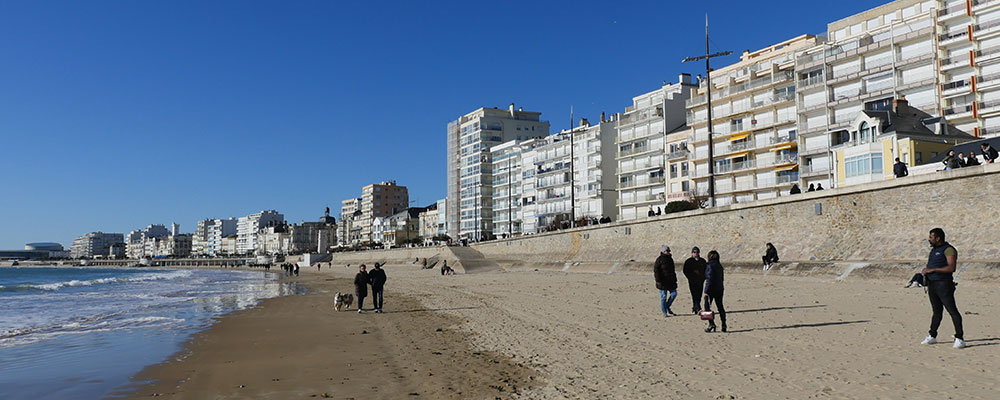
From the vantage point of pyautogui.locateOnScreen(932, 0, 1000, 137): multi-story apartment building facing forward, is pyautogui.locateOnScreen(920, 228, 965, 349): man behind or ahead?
ahead

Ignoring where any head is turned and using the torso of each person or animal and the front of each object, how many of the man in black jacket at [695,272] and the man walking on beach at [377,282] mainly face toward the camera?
2

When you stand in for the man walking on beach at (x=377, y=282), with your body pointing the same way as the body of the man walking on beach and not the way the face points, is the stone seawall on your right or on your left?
on your left

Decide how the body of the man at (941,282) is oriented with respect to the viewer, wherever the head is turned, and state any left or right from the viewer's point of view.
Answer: facing the viewer and to the left of the viewer

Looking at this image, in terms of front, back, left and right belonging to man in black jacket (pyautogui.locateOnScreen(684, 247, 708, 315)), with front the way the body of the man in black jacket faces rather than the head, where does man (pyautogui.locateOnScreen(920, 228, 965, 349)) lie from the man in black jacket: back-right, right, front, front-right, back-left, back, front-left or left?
front-left

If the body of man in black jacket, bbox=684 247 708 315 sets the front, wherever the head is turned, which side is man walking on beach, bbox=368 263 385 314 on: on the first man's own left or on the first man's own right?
on the first man's own right

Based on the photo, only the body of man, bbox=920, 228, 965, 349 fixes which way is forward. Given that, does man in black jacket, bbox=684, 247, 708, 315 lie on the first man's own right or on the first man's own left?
on the first man's own right

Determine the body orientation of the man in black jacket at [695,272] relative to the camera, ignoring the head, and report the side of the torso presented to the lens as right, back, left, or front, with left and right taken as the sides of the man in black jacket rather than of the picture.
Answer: front

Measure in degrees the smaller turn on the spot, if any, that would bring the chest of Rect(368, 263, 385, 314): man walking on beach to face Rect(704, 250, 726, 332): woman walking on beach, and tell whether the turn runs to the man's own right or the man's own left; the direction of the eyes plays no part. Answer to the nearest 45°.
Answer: approximately 45° to the man's own left

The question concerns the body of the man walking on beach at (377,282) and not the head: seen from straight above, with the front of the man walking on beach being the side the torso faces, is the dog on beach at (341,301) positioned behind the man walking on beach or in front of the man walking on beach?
behind
